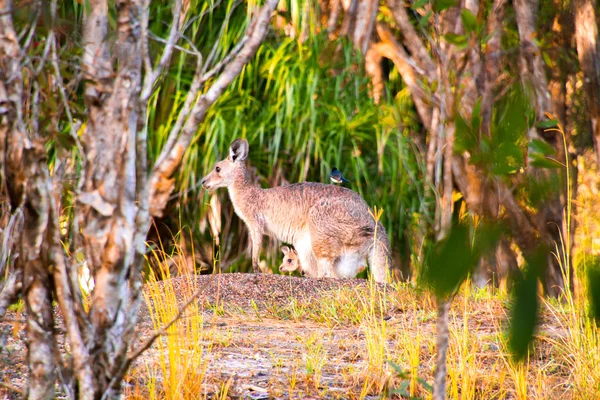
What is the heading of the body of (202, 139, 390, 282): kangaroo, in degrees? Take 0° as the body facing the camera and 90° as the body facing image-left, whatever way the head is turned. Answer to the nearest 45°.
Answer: approximately 90°

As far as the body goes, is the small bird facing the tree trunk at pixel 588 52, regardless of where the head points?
no

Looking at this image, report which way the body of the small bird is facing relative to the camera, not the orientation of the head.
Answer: to the viewer's left
